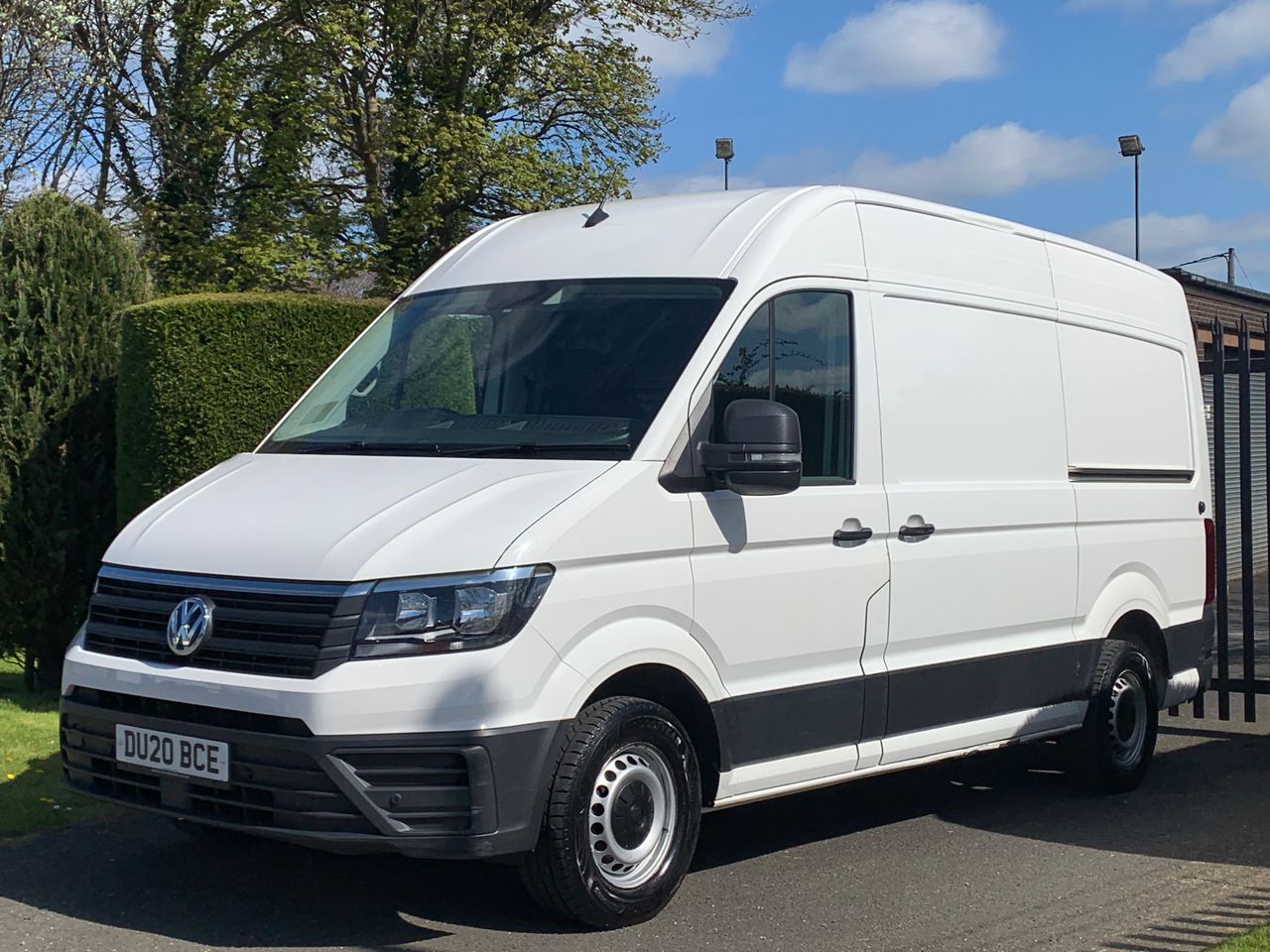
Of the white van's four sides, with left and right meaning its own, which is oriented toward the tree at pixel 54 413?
right

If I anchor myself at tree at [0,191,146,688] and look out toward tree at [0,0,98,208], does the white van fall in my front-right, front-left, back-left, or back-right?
back-right

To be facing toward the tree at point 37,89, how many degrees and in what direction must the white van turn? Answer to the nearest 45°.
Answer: approximately 90° to its right

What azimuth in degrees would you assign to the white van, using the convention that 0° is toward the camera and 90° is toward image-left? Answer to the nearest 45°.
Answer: approximately 45°

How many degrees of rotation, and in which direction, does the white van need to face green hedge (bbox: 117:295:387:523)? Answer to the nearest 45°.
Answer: approximately 90° to its right

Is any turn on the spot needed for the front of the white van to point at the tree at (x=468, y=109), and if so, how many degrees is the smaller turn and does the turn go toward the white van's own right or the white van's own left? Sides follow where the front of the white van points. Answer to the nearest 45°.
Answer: approximately 135° to the white van's own right
